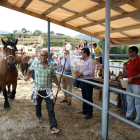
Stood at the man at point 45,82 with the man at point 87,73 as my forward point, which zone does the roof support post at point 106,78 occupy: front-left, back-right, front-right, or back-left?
front-right

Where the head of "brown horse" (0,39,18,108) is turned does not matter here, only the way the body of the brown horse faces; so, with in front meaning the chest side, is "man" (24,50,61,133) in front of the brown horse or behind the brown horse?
in front

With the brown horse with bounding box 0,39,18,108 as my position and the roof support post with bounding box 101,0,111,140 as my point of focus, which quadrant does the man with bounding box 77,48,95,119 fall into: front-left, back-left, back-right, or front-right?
front-left

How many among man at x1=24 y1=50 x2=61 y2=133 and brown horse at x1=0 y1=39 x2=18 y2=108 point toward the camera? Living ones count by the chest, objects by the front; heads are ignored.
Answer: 2

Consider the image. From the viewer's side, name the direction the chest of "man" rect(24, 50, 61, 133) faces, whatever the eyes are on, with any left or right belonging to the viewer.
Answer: facing the viewer

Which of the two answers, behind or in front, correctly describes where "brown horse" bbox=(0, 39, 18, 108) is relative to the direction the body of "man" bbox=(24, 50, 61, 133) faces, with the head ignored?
behind

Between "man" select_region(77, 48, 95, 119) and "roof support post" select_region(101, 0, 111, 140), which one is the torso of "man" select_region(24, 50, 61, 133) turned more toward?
the roof support post

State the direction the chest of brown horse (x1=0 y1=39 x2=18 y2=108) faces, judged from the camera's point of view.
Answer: toward the camera

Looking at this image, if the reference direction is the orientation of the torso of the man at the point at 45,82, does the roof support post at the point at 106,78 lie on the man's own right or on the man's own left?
on the man's own left

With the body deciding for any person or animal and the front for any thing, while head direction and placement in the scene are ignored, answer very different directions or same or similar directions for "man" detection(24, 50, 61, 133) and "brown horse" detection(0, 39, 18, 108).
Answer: same or similar directions

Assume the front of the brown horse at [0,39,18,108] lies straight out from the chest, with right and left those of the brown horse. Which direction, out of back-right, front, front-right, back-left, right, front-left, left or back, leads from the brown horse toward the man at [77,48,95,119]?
front-left
